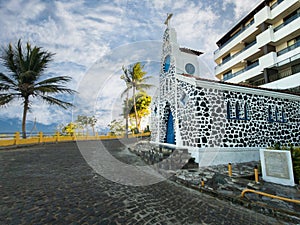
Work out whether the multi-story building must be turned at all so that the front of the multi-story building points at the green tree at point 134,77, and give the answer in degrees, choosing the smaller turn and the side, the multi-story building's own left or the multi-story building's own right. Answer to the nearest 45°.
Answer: approximately 45° to the multi-story building's own right

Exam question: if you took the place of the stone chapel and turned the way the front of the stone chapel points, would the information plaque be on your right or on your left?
on your left

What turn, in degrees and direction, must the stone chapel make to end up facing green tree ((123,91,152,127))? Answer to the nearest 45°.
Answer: approximately 90° to its right

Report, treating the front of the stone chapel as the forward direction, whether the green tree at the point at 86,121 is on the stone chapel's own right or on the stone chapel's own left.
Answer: on the stone chapel's own right

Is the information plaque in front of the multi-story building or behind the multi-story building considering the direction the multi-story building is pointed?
in front

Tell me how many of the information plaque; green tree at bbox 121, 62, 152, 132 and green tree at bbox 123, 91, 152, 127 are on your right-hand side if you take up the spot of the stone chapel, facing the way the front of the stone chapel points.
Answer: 2

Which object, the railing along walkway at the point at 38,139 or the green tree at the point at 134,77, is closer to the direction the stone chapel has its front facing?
the railing along walkway

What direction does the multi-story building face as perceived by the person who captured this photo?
facing the viewer and to the left of the viewer

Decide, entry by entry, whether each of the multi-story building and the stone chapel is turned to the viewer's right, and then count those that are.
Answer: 0

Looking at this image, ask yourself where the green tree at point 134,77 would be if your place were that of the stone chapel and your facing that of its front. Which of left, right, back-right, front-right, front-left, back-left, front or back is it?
right

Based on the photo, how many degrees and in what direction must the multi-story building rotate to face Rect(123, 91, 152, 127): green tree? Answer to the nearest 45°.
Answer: approximately 45° to its right

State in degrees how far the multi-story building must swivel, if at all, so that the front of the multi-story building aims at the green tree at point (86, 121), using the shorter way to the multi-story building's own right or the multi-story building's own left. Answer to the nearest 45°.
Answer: approximately 45° to the multi-story building's own right
